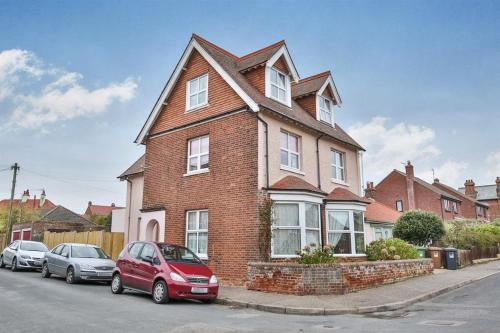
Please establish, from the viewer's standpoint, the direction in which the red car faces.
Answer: facing the viewer and to the right of the viewer

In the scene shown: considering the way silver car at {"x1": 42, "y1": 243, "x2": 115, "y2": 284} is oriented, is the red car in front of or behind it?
in front

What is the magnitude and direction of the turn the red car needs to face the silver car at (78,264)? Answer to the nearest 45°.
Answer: approximately 180°

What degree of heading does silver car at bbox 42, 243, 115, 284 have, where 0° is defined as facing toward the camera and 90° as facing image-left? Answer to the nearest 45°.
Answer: approximately 315°

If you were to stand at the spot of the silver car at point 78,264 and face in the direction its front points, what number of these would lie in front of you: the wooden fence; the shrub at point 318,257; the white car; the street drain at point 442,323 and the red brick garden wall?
3

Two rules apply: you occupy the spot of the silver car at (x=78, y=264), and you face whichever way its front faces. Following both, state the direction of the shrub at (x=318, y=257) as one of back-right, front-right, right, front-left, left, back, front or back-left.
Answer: front

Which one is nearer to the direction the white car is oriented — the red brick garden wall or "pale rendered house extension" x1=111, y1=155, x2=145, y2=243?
the red brick garden wall

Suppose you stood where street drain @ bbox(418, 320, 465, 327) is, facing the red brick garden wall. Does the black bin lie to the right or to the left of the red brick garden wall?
right

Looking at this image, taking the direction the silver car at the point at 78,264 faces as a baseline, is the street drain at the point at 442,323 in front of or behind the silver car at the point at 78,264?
in front

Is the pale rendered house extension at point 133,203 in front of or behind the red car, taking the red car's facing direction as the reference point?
behind

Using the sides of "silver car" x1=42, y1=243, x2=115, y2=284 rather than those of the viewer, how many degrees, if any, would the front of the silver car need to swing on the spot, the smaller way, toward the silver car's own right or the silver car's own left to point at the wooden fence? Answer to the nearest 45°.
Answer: approximately 135° to the silver car's own left

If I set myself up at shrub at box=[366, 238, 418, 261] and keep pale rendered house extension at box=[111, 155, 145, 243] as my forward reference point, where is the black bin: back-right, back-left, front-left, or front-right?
back-right
